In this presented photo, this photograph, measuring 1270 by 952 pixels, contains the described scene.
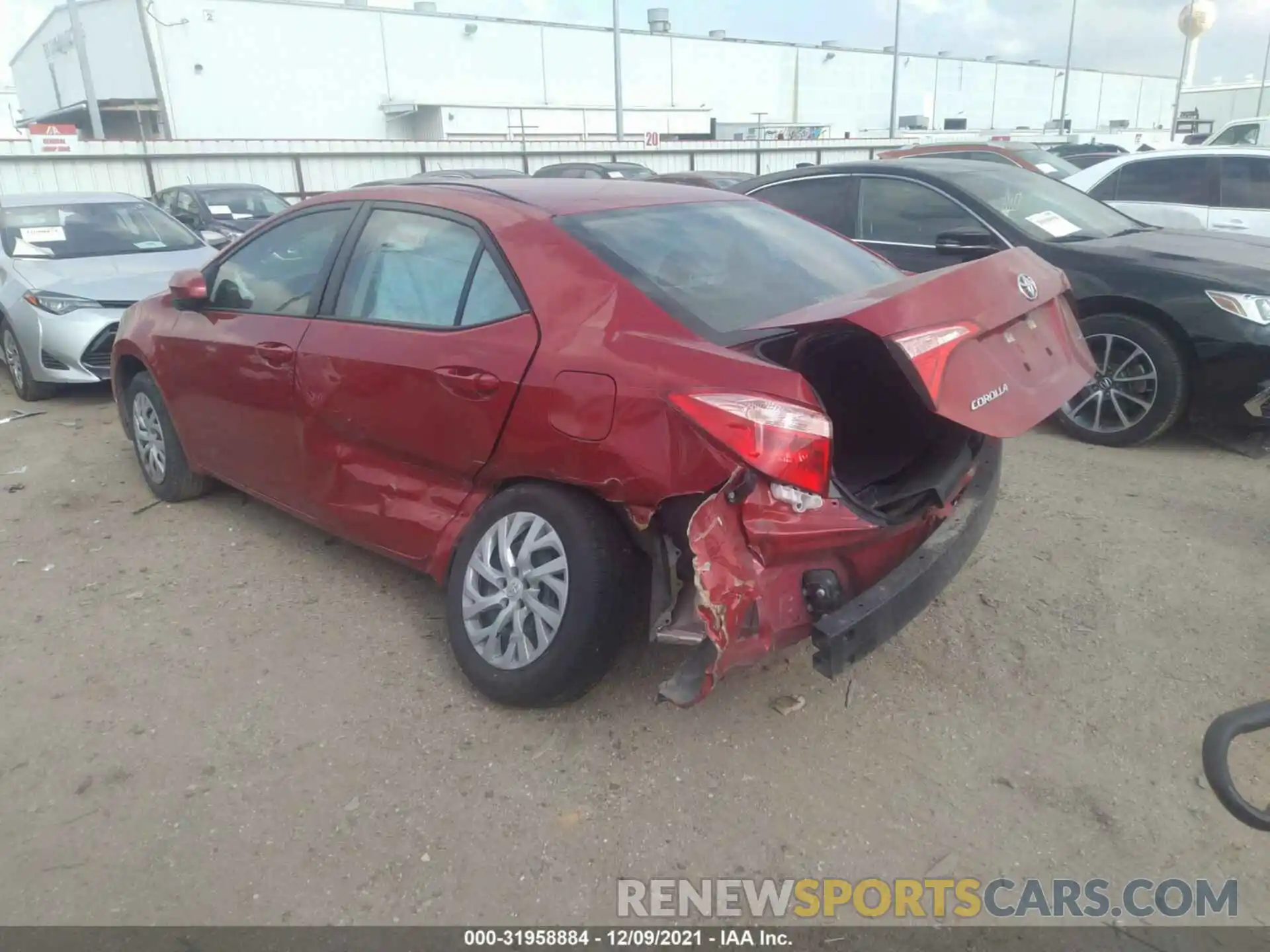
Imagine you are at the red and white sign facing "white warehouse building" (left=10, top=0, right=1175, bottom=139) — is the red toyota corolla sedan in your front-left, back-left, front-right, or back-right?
back-right

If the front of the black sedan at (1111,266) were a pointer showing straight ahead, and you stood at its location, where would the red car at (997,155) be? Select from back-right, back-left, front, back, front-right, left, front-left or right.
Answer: back-left

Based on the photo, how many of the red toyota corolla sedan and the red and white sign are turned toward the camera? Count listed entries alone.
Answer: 1

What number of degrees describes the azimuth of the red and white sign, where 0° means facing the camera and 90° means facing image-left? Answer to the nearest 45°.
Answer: approximately 0°

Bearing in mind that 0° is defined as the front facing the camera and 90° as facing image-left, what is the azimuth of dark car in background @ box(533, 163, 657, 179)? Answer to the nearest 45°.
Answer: approximately 315°

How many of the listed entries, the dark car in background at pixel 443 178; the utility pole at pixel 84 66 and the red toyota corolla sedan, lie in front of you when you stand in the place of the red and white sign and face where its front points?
2

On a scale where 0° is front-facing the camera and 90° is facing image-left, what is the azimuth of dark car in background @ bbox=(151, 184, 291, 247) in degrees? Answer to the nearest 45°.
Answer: approximately 315°

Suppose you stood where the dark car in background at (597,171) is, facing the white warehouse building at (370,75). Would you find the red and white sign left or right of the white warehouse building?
left

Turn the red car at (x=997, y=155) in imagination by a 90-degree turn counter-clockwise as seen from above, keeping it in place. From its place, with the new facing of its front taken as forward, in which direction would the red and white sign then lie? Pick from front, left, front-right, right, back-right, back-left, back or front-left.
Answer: back-left

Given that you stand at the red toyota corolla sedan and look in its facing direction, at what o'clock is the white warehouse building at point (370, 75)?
The white warehouse building is roughly at 1 o'clock from the red toyota corolla sedan.

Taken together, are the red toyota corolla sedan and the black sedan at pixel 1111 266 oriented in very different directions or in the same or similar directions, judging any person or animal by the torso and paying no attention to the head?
very different directions

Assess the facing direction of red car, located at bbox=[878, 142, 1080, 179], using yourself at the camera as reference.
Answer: facing the viewer and to the right of the viewer
